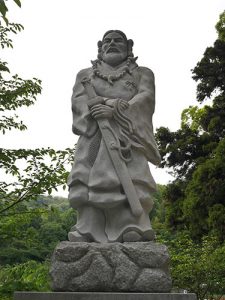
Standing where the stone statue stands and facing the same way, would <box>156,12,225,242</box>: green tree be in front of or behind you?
behind
